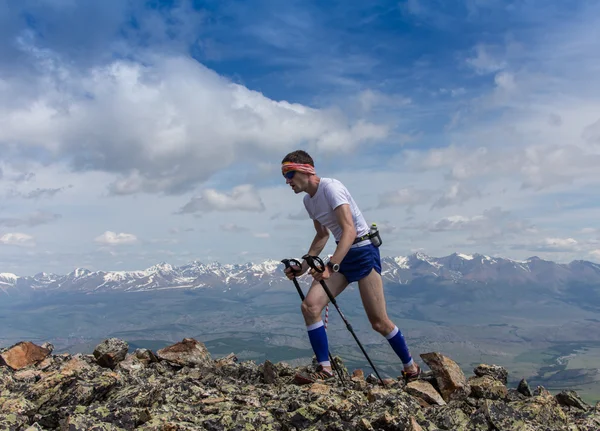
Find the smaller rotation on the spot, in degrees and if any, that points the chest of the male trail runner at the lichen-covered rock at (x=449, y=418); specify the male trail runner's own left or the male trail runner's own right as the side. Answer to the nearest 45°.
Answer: approximately 135° to the male trail runner's own left

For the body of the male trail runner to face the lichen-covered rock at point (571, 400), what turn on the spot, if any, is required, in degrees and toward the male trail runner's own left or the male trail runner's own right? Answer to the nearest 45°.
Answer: approximately 180°

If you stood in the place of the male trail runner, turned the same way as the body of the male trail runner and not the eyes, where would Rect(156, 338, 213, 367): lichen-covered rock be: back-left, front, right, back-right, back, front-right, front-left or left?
front-right

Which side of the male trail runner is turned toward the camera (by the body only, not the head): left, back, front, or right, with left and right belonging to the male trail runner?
left

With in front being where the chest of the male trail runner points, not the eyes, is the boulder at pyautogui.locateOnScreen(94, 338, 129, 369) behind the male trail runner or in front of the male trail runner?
in front

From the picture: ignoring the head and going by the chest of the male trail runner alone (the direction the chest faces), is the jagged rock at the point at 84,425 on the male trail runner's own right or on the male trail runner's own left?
on the male trail runner's own left

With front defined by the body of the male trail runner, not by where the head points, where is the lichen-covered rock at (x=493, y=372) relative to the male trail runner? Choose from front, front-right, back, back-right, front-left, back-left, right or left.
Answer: back-right

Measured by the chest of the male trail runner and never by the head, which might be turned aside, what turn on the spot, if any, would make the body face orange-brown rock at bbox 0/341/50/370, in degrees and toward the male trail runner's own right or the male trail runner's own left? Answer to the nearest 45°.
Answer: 0° — they already face it

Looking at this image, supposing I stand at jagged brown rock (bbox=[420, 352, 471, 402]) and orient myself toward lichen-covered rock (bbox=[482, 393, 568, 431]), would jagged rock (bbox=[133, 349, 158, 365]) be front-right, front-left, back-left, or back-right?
back-right

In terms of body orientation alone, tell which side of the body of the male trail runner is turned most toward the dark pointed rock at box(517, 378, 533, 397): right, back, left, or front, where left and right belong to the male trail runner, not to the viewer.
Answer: back

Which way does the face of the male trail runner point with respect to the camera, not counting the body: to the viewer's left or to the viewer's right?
to the viewer's left

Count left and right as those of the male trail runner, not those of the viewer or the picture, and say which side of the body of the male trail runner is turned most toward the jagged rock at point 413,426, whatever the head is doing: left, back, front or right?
left

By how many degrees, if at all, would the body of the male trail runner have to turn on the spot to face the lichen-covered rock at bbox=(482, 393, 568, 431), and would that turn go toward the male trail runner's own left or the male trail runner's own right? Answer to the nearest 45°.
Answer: approximately 135° to the male trail runner's own left
